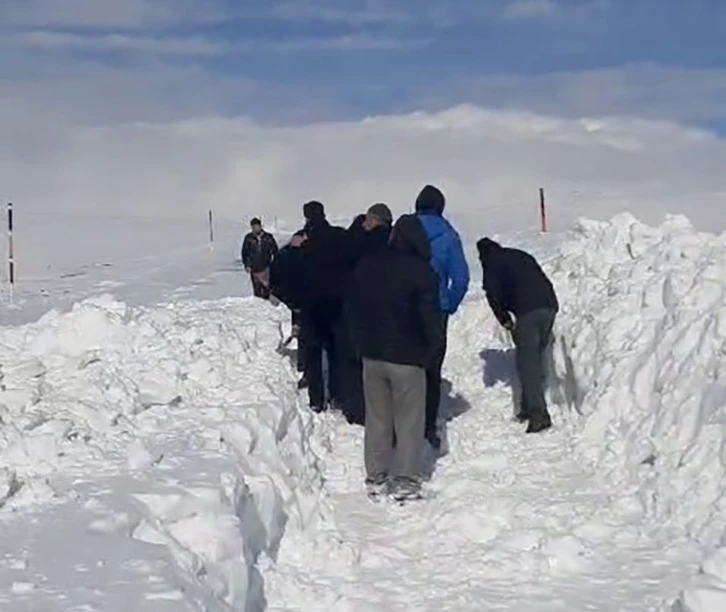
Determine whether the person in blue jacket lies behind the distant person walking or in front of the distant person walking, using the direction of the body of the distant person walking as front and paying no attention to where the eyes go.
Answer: in front

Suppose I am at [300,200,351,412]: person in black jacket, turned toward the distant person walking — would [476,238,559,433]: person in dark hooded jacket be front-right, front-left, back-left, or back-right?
back-right

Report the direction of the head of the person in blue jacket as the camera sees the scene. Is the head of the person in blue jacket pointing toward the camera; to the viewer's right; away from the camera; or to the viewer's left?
away from the camera

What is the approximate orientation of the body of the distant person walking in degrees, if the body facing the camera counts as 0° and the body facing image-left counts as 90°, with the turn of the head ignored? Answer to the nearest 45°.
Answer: approximately 0°

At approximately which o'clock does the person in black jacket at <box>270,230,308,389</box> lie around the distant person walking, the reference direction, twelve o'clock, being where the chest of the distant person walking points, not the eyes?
The person in black jacket is roughly at 12 o'clock from the distant person walking.

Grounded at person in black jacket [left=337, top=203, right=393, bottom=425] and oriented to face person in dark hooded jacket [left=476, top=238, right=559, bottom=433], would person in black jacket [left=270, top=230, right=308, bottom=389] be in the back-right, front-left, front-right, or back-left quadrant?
back-left

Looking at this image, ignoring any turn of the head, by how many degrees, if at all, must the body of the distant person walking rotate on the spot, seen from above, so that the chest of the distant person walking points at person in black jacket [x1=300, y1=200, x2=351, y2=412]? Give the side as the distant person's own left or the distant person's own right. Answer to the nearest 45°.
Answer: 0° — they already face them

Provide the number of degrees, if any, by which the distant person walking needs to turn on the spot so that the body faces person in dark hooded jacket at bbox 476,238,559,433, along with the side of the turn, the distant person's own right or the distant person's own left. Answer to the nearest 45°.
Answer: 0° — they already face them

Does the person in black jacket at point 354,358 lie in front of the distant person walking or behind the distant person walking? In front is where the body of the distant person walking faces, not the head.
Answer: in front

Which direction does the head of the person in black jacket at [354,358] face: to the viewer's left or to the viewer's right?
to the viewer's left
